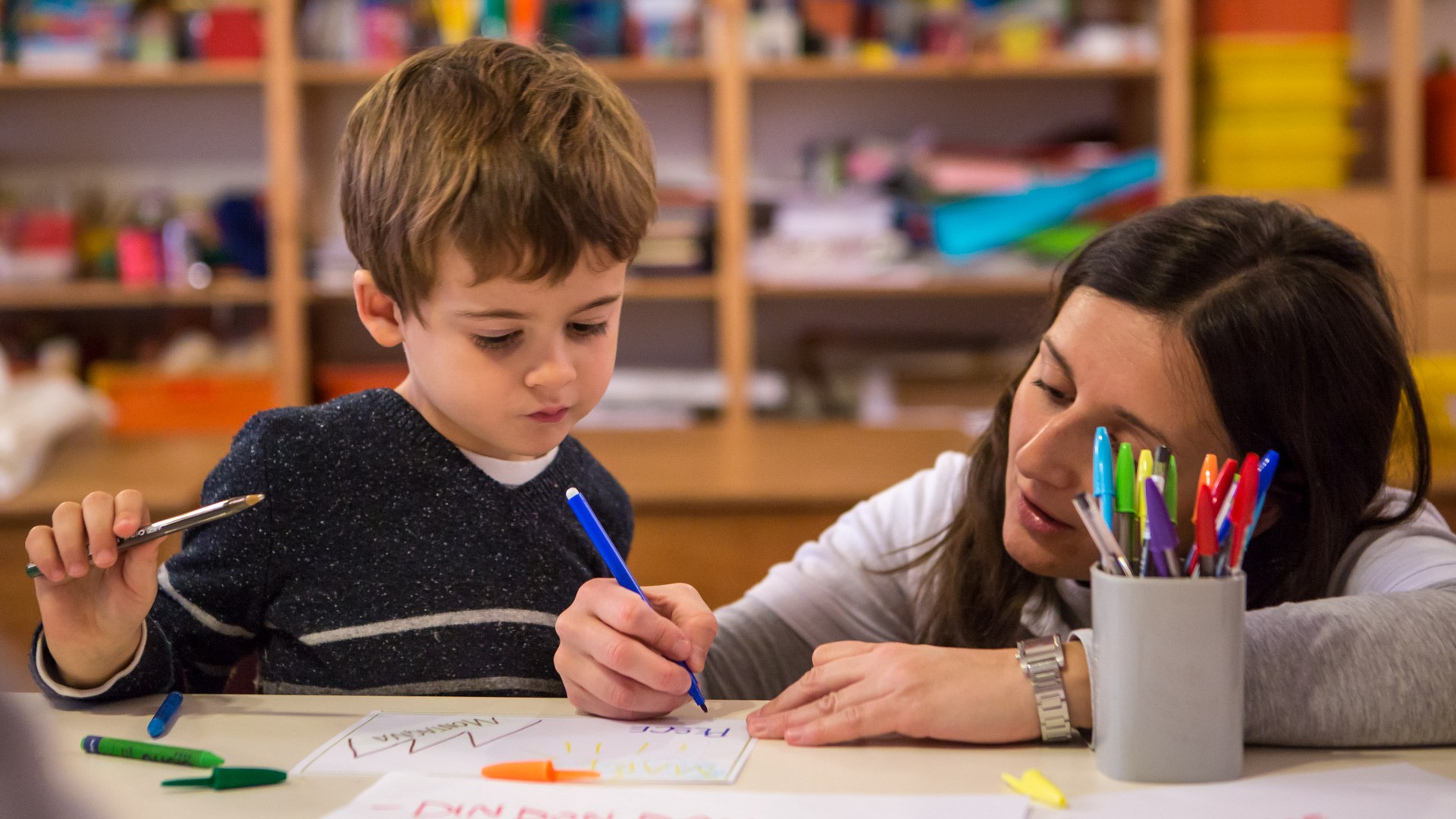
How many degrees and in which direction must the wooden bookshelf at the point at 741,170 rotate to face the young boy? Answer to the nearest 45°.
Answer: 0° — it already faces them

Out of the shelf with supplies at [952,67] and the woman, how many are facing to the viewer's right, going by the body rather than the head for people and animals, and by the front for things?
0

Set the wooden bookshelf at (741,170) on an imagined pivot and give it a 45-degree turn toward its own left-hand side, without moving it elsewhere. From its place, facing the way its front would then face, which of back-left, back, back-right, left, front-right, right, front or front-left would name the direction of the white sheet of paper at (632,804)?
front-right

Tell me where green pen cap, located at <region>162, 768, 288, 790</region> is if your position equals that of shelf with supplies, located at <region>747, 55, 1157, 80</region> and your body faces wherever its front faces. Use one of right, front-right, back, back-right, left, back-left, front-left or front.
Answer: front

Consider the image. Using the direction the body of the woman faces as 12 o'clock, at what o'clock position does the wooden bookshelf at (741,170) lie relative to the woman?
The wooden bookshelf is roughly at 4 o'clock from the woman.

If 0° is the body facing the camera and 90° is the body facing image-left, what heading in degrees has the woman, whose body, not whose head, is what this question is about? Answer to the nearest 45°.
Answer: approximately 45°

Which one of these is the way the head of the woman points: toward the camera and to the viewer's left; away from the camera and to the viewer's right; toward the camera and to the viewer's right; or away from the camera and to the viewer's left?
toward the camera and to the viewer's left

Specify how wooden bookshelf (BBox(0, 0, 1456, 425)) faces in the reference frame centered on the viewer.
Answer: facing the viewer

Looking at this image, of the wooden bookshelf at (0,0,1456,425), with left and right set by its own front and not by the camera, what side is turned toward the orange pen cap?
front

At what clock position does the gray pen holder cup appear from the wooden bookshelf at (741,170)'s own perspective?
The gray pen holder cup is roughly at 12 o'clock from the wooden bookshelf.

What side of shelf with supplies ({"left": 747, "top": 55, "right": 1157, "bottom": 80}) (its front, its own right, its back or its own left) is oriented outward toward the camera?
front

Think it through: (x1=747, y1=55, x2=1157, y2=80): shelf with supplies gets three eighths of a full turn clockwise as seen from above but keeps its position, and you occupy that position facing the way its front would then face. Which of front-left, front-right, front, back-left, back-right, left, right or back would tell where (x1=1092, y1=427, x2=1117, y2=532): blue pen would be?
back-left

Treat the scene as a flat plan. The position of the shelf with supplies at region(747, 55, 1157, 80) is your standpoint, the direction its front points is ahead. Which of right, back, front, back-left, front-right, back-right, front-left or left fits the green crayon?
front

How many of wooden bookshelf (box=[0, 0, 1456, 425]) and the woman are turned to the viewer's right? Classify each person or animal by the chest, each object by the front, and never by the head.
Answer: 0

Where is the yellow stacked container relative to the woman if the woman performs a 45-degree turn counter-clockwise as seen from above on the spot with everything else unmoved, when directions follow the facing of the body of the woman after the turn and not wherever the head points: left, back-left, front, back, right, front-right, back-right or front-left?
back

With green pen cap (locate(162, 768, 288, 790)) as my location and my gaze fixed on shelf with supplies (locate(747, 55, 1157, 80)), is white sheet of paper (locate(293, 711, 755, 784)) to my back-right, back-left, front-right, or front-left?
front-right

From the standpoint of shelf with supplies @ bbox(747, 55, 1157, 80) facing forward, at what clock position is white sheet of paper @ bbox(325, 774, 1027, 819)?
The white sheet of paper is roughly at 12 o'clock from the shelf with supplies.

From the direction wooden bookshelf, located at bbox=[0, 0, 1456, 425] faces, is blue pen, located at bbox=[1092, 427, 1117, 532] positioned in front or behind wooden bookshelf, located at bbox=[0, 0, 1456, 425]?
in front
